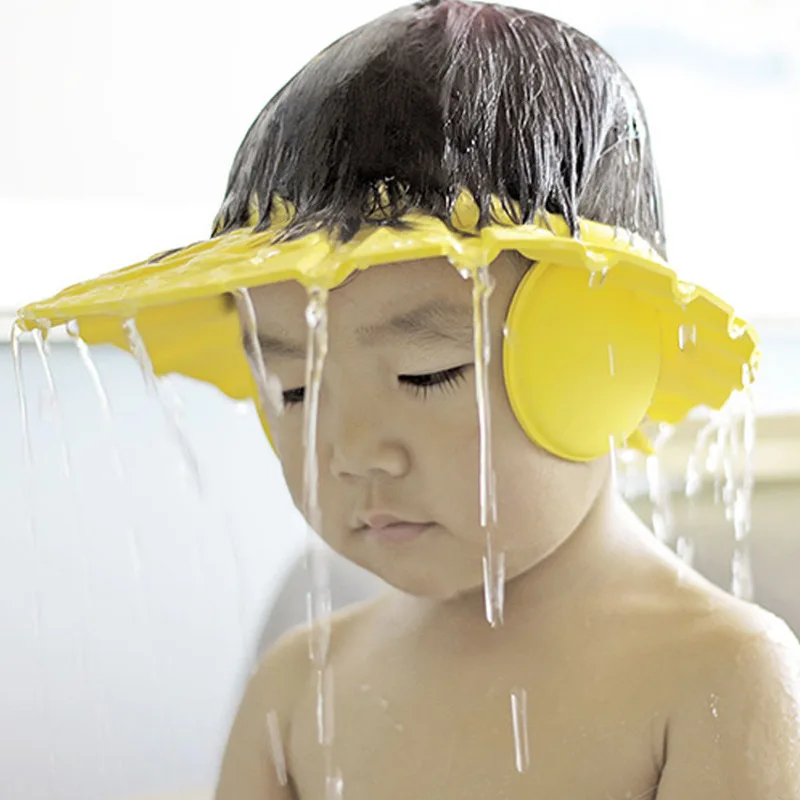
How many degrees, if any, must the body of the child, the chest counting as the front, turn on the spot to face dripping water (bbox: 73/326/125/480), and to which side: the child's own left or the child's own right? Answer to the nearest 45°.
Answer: approximately 90° to the child's own right

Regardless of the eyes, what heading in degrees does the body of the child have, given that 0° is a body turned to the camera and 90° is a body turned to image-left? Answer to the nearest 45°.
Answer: approximately 45°
